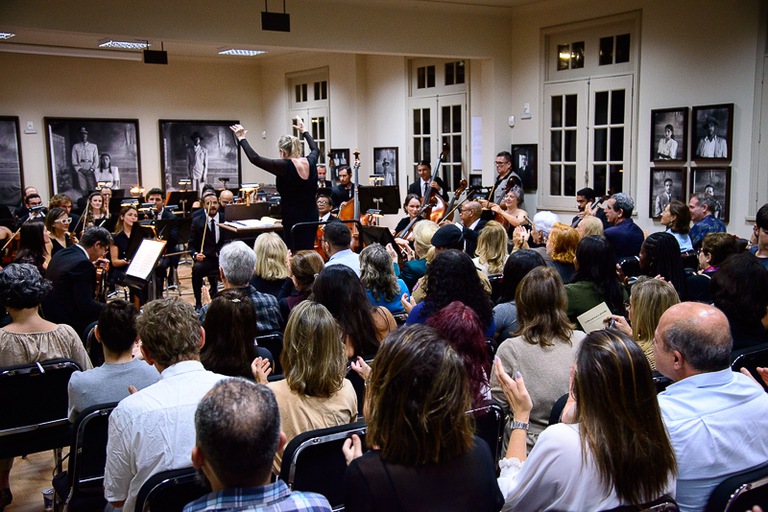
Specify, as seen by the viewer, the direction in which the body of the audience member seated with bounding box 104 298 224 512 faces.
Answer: away from the camera

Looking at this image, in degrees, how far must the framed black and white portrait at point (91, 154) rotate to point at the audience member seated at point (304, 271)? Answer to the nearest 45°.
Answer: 0° — it already faces them

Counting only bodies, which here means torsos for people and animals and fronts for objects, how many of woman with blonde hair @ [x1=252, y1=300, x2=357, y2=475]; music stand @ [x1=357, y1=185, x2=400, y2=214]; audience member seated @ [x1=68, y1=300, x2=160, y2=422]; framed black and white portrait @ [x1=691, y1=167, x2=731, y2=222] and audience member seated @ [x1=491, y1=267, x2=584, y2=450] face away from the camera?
4

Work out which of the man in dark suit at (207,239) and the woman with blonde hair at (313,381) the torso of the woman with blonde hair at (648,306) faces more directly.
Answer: the man in dark suit

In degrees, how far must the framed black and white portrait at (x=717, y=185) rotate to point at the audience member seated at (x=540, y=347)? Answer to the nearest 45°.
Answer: approximately 45° to its left

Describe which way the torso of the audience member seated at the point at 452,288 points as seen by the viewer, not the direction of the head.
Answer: away from the camera

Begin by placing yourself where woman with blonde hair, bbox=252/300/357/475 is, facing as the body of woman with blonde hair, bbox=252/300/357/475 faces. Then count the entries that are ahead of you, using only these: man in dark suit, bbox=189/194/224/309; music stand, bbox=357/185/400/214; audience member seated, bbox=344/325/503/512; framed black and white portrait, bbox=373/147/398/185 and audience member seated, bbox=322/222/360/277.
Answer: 4

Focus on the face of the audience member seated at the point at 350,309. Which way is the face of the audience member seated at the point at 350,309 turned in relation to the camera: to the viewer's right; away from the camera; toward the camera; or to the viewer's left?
away from the camera

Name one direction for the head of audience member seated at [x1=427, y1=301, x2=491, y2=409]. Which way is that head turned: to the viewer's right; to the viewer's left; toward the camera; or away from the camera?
away from the camera

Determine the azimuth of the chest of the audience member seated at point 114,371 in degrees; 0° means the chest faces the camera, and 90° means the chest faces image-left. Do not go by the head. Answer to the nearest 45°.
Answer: approximately 180°

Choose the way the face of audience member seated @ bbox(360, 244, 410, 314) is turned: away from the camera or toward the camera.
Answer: away from the camera

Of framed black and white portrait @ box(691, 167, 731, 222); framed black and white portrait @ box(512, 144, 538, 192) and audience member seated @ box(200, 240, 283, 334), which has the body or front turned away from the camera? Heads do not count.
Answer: the audience member seated

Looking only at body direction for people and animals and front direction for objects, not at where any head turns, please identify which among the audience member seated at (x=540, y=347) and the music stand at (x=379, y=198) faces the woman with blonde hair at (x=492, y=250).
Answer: the audience member seated
